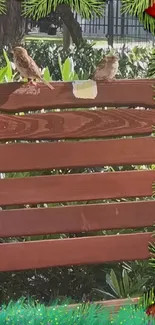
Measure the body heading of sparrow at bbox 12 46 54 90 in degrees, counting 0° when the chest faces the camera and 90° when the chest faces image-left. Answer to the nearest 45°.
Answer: approximately 90°

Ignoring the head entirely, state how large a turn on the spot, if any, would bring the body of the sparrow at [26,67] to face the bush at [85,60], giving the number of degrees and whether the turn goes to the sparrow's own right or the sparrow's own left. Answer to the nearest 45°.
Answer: approximately 90° to the sparrow's own right
